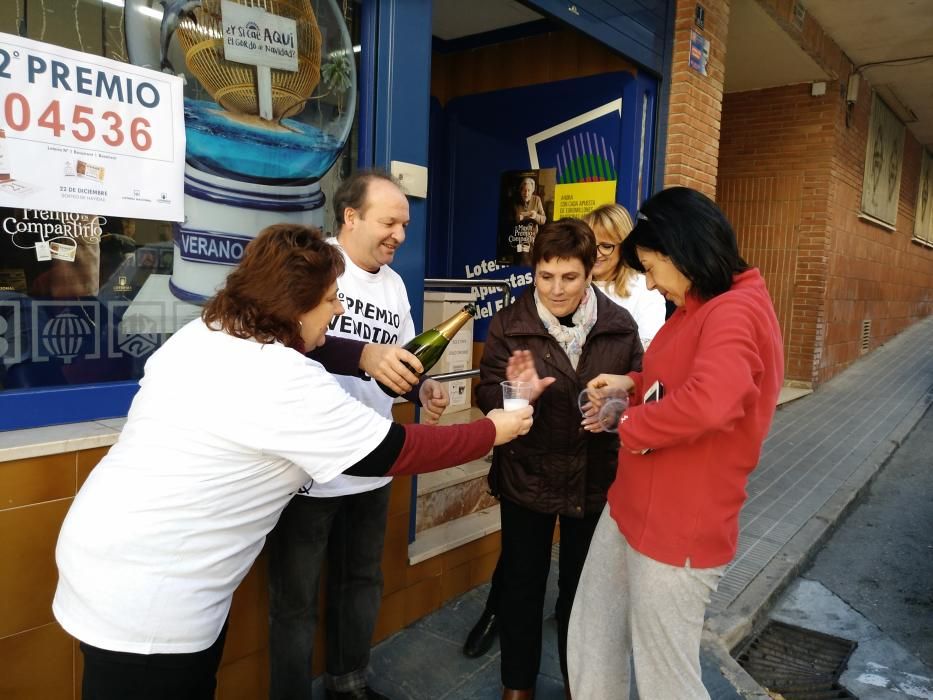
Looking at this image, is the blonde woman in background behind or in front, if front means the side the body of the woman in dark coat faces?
behind

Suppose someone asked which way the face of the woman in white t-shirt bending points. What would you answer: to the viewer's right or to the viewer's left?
to the viewer's right

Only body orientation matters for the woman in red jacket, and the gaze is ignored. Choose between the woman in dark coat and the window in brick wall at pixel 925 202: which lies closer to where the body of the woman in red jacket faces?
the woman in dark coat

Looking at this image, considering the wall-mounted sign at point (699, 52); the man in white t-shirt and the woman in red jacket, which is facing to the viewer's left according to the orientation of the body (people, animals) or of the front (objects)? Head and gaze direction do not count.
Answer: the woman in red jacket

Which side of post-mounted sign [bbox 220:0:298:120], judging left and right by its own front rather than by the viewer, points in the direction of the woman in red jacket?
front

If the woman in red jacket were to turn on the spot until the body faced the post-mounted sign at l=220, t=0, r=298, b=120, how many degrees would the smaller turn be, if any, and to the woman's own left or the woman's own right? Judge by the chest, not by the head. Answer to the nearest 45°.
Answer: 0° — they already face it

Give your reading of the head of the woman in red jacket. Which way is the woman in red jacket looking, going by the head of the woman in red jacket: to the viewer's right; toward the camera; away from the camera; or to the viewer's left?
to the viewer's left

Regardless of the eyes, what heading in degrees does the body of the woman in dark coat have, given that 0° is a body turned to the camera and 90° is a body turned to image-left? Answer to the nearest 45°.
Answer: approximately 0°

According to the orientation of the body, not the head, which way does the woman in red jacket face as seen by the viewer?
to the viewer's left

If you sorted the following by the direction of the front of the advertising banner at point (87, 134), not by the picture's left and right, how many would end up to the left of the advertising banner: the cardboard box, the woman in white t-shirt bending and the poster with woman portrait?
2

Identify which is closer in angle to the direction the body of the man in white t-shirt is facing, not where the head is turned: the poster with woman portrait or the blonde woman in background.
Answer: the blonde woman in background
